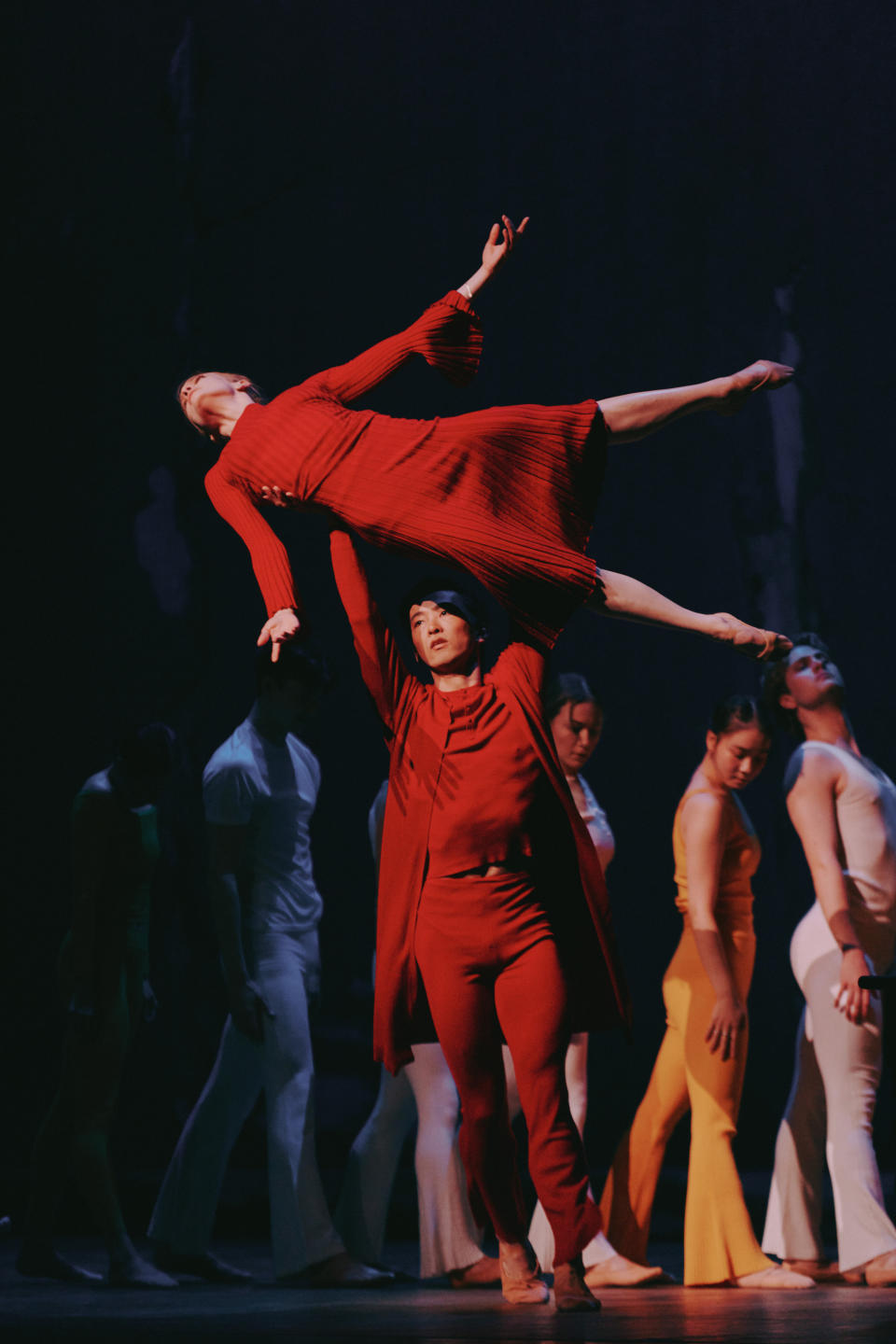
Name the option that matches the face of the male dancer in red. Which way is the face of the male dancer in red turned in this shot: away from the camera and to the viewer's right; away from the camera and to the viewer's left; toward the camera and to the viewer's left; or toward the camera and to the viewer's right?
toward the camera and to the viewer's left

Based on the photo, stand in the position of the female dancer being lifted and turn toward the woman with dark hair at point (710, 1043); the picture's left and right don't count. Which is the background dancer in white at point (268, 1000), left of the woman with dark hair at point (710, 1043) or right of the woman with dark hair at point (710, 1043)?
left

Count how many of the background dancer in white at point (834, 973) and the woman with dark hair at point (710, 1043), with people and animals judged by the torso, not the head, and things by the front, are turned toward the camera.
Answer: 0

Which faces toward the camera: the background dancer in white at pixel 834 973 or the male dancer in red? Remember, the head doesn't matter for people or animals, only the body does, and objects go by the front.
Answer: the male dancer in red

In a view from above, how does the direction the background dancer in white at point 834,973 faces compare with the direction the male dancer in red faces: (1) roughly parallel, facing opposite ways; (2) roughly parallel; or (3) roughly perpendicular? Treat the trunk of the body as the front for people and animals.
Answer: roughly perpendicular

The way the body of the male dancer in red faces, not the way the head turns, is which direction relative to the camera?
toward the camera
